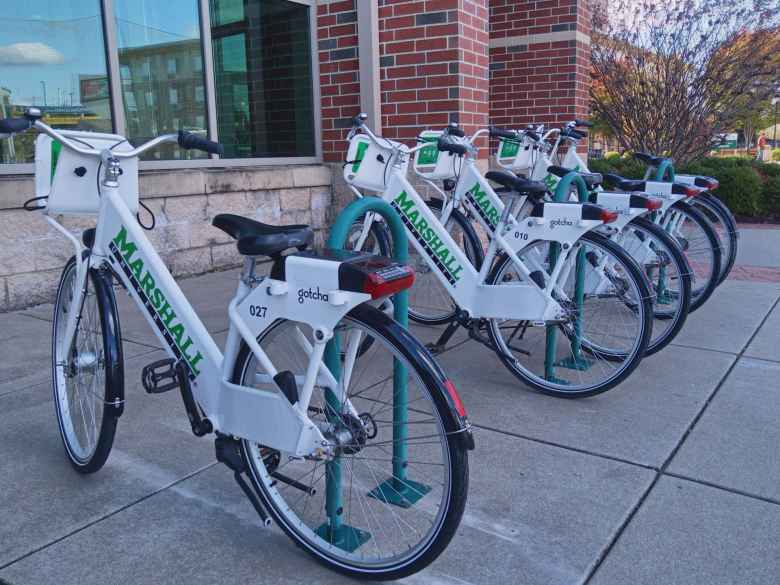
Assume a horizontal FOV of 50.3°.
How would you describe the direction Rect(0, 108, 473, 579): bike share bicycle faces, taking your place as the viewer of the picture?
facing away from the viewer and to the left of the viewer

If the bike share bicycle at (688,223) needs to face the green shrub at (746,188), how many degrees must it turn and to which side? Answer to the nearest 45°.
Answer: approximately 45° to its right

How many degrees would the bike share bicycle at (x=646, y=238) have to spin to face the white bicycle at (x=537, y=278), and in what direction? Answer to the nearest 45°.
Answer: approximately 90° to its left

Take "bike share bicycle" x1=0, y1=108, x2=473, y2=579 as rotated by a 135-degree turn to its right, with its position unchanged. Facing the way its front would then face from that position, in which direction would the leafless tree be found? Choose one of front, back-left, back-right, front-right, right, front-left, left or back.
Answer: front-left

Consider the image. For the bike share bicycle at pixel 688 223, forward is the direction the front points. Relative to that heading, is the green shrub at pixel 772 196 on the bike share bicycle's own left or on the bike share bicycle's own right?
on the bike share bicycle's own right

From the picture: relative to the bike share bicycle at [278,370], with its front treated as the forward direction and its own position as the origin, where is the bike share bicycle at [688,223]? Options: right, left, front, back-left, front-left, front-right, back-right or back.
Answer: right

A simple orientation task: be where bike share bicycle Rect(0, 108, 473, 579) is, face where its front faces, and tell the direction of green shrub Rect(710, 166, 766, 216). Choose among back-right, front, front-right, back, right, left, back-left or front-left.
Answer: right

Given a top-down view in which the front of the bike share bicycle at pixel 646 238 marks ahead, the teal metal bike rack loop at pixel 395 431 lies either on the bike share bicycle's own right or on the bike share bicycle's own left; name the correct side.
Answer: on the bike share bicycle's own left

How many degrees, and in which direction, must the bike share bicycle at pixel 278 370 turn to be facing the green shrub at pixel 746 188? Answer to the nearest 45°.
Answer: approximately 90° to its right

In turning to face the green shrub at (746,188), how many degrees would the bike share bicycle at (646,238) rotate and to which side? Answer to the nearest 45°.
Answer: approximately 45° to its right

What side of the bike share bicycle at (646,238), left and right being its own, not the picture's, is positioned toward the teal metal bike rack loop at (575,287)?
left

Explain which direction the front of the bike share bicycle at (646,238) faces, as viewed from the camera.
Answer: facing away from the viewer and to the left of the viewer

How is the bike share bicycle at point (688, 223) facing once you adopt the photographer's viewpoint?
facing away from the viewer and to the left of the viewer

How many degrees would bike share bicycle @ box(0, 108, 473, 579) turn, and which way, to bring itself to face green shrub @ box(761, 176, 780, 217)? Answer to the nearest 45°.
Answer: approximately 90° to its right
